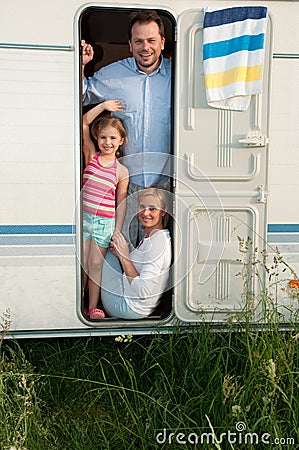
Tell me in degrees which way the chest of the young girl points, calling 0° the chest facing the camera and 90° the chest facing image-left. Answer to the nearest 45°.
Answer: approximately 0°

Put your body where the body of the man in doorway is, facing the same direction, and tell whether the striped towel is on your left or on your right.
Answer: on your left

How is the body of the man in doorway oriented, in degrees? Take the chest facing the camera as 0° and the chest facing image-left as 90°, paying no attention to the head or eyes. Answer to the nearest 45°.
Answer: approximately 0°
